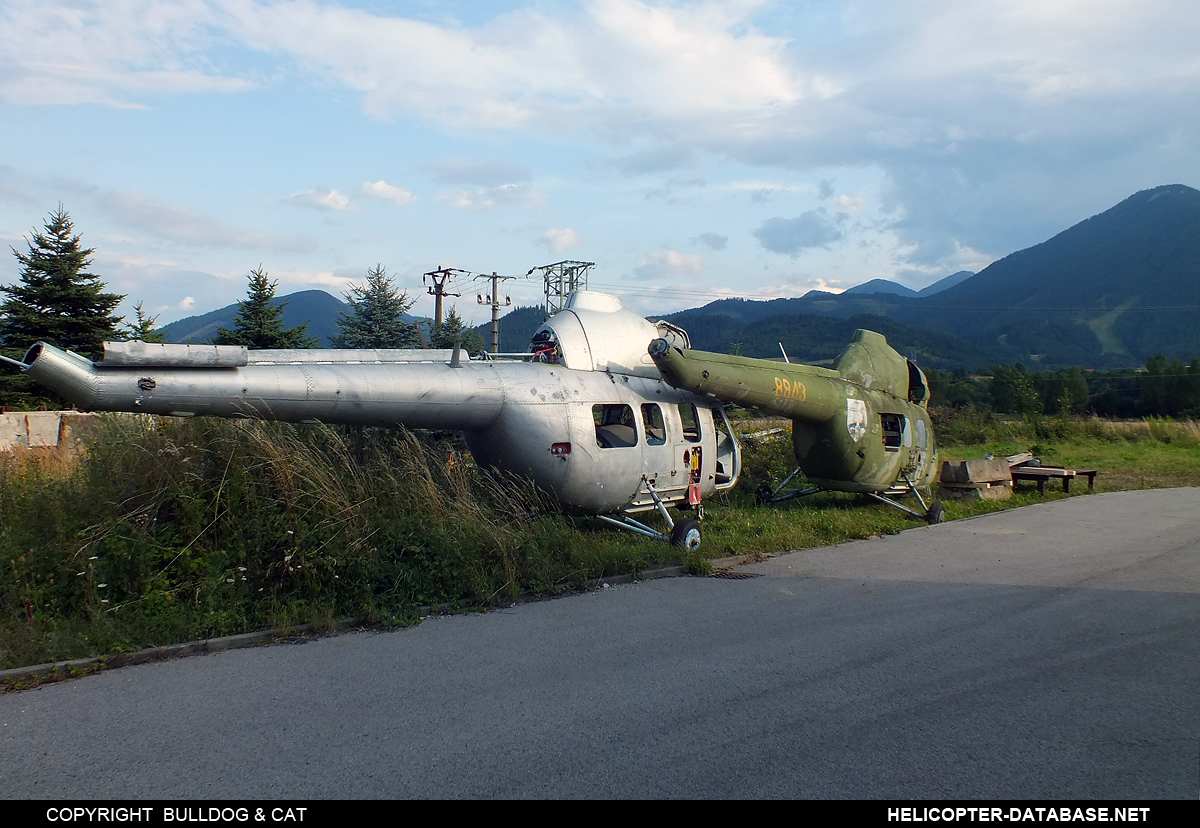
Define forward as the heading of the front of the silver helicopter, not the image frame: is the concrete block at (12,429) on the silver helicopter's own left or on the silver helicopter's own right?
on the silver helicopter's own left

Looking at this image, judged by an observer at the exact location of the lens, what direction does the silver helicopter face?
facing away from the viewer and to the right of the viewer

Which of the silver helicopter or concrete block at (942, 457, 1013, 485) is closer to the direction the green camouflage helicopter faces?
the concrete block

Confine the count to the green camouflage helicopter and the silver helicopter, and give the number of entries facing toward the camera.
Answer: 0

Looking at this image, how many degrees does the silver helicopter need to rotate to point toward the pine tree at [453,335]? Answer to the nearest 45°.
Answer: approximately 45° to its left

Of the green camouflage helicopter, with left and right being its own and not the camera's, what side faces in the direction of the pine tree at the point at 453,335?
left

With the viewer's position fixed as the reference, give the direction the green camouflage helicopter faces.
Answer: facing away from the viewer and to the right of the viewer

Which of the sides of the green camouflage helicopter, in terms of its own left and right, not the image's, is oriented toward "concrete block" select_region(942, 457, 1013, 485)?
front

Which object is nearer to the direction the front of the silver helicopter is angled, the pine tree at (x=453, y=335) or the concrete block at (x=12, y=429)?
the pine tree

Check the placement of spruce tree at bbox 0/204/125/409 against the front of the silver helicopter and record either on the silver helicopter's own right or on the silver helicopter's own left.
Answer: on the silver helicopter's own left

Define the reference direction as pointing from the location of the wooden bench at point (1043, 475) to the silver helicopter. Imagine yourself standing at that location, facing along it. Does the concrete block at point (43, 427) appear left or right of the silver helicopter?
right
